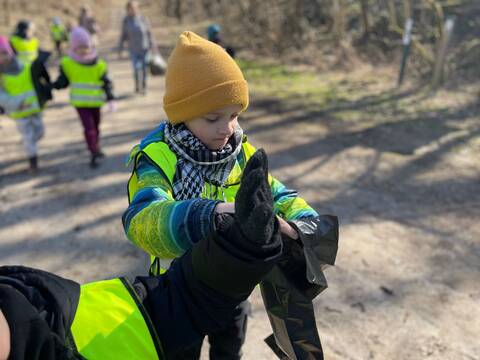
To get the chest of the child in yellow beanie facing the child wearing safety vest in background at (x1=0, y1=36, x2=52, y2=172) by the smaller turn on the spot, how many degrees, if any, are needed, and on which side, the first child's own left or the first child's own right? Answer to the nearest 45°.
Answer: approximately 180°

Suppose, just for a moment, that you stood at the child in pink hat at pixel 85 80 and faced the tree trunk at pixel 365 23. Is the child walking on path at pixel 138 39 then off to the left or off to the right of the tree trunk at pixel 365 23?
left

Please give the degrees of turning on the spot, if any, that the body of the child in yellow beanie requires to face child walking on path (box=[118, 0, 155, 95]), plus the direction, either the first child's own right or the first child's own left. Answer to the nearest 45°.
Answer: approximately 135° to the first child's own left

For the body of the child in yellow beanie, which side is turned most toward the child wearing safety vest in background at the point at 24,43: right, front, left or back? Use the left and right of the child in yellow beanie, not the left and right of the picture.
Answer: back

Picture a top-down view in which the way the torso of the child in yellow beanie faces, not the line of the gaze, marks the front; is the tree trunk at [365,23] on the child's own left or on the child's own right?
on the child's own left

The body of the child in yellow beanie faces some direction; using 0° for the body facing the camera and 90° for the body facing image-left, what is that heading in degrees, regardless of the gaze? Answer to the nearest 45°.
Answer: approximately 315°

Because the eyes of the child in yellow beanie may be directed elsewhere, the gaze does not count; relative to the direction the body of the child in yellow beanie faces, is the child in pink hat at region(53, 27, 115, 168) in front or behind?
behind

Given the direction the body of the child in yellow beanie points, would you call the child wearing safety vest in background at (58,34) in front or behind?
behind
